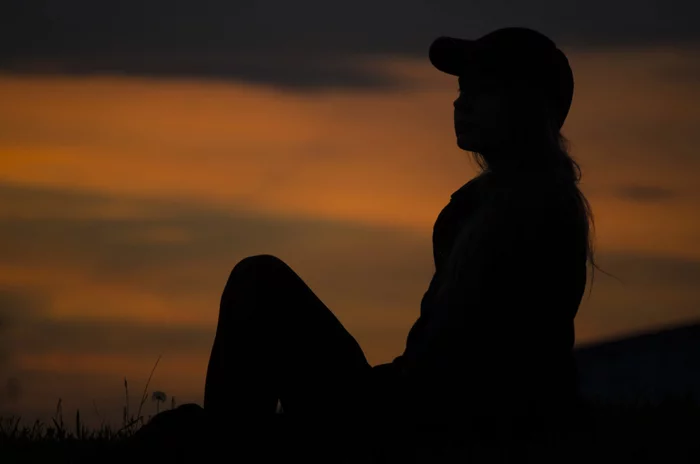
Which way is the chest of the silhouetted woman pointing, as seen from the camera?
to the viewer's left

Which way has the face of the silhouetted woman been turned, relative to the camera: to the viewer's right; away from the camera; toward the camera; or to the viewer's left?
to the viewer's left
